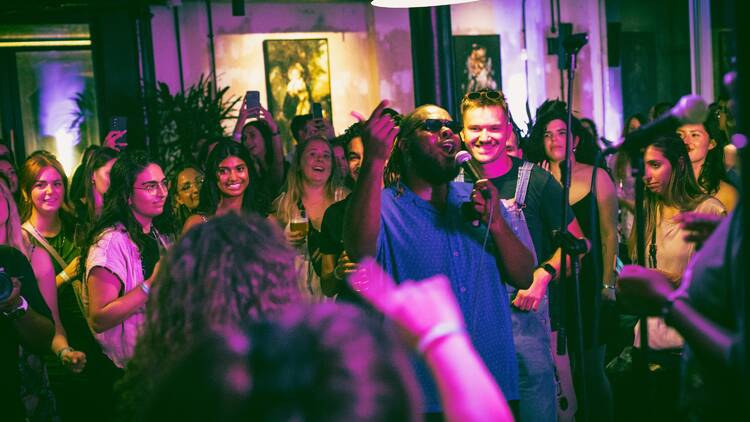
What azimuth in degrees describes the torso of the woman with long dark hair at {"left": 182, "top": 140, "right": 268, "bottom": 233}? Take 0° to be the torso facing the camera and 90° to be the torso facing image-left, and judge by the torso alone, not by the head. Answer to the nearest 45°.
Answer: approximately 0°

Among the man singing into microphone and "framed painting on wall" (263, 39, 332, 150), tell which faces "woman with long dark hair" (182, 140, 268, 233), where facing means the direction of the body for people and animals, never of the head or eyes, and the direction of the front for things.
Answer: the framed painting on wall

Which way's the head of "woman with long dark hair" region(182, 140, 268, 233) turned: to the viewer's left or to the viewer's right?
to the viewer's right

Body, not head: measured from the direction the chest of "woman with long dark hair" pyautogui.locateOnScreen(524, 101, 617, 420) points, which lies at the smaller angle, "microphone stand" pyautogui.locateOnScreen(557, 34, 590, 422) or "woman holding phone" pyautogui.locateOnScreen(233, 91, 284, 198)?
the microphone stand

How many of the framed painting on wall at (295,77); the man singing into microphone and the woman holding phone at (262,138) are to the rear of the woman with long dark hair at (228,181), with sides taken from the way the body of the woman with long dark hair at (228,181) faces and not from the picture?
2

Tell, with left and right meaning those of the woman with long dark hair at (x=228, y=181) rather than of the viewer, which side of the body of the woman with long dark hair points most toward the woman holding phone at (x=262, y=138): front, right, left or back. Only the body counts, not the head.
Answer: back
